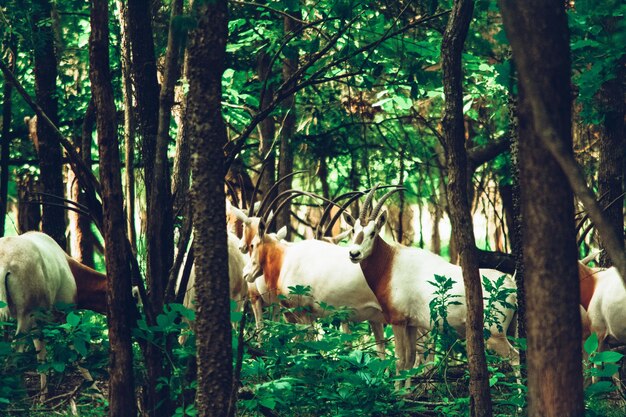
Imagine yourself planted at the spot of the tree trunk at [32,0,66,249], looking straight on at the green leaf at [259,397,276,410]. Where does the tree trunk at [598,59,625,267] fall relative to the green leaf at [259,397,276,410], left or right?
left

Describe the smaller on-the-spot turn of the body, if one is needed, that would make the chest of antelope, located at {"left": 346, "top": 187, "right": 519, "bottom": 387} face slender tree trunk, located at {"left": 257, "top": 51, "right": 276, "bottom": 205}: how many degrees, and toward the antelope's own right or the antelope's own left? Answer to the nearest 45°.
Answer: approximately 90° to the antelope's own right

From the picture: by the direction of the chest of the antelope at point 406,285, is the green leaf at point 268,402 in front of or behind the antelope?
in front

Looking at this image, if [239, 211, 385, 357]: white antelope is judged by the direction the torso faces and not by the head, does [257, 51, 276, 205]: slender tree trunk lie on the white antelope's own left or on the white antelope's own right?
on the white antelope's own right

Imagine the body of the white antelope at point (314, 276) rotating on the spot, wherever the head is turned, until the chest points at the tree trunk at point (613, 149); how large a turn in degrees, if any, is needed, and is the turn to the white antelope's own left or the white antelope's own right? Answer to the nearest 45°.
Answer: approximately 180°

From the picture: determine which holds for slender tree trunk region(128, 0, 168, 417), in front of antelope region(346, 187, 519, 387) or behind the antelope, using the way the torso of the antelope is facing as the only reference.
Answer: in front

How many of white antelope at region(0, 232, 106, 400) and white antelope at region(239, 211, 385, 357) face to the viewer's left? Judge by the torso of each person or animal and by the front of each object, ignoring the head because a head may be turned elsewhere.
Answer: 1

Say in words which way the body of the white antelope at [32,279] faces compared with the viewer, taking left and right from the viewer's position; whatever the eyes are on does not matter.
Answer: facing away from the viewer and to the right of the viewer

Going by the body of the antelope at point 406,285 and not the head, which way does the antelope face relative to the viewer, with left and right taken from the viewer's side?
facing the viewer and to the left of the viewer

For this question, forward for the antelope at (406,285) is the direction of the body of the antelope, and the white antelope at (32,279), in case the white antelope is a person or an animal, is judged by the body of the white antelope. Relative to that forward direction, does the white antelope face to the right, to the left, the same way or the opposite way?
the opposite way

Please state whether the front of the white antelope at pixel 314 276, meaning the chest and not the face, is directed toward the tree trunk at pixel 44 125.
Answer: yes

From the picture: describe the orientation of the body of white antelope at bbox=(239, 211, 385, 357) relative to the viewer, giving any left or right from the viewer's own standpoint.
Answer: facing to the left of the viewer

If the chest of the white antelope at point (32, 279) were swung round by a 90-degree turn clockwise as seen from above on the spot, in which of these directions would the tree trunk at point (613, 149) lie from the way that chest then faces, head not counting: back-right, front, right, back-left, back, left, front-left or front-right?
front-left

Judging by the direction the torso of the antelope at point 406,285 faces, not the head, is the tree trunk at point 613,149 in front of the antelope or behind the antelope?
behind

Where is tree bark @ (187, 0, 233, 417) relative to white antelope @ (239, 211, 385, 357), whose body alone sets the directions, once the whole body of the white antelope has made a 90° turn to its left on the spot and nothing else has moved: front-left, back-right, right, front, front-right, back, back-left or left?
front

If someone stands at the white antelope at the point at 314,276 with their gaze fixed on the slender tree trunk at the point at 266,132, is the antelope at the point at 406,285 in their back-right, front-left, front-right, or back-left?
back-right
